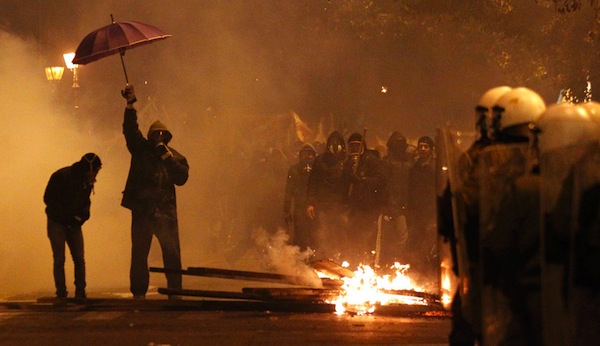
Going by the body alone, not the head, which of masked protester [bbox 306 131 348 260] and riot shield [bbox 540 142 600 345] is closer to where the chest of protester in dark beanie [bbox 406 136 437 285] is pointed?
the riot shield

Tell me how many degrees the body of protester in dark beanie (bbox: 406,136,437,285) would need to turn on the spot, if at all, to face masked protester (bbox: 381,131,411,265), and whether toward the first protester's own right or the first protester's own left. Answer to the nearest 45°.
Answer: approximately 135° to the first protester's own right

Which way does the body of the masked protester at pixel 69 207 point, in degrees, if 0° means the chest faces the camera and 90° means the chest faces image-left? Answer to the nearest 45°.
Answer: approximately 315°

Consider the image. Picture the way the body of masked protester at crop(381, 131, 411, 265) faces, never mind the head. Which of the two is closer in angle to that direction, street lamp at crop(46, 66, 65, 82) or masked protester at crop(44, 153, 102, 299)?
the masked protester

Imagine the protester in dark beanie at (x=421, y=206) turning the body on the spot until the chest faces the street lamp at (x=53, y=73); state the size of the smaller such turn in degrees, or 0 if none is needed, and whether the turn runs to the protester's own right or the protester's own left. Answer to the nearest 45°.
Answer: approximately 135° to the protester's own right

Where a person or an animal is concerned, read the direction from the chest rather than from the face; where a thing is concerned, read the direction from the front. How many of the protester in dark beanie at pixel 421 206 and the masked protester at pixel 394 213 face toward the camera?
2

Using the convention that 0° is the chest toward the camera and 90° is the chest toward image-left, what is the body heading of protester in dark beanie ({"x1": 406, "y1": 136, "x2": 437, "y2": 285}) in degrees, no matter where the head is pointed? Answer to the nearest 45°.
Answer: approximately 0°

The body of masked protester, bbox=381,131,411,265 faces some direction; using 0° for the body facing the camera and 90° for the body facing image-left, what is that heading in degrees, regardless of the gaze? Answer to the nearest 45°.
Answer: approximately 0°
